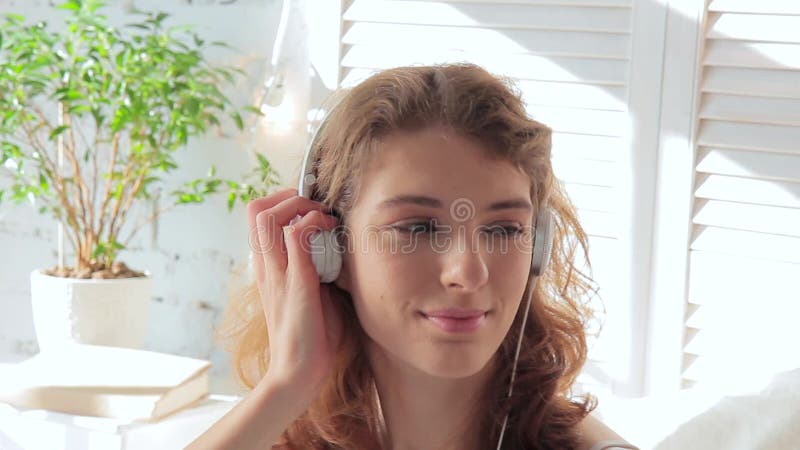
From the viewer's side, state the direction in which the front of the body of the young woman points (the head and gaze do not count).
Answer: toward the camera

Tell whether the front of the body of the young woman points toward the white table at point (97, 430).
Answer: no

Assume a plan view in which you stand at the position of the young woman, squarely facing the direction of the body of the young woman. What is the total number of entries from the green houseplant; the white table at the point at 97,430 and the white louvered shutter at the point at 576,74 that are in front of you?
0

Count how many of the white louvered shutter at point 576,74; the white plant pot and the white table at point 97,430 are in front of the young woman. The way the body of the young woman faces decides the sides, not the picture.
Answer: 0

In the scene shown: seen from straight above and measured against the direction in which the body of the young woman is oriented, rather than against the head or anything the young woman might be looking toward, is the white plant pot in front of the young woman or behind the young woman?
behind

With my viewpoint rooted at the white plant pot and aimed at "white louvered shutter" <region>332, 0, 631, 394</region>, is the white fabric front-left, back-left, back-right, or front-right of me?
front-right

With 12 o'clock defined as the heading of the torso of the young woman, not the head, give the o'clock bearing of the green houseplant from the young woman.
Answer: The green houseplant is roughly at 5 o'clock from the young woman.

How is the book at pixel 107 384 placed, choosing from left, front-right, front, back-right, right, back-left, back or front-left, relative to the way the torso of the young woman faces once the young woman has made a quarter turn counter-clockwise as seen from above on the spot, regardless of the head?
back-left

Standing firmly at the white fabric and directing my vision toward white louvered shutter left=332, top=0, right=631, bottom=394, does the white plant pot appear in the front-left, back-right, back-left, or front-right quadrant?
front-left

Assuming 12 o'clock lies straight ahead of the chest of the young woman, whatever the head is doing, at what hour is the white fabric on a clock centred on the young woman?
The white fabric is roughly at 8 o'clock from the young woman.

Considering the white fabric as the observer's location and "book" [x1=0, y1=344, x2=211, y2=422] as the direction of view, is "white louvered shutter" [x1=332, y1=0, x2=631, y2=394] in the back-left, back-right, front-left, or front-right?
front-right
